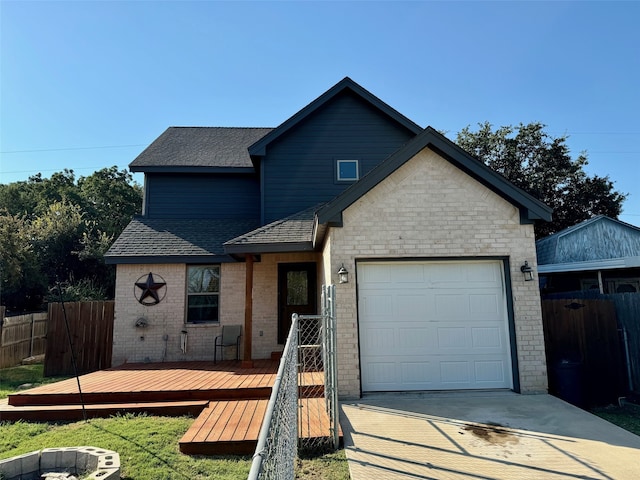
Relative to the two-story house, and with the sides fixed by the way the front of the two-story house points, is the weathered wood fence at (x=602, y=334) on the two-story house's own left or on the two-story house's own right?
on the two-story house's own left

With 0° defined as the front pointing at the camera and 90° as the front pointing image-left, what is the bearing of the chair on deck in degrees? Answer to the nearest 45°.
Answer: approximately 45°

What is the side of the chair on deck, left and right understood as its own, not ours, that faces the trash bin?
left

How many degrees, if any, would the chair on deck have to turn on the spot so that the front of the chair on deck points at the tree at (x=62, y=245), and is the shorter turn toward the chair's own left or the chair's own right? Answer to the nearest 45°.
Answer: approximately 90° to the chair's own right

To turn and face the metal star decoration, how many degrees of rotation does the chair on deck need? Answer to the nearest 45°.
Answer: approximately 45° to its right

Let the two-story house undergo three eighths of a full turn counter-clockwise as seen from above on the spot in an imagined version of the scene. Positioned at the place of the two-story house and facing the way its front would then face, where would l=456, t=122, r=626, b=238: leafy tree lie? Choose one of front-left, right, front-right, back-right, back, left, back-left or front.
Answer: front

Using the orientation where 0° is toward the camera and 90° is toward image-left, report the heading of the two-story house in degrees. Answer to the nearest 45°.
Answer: approximately 0°

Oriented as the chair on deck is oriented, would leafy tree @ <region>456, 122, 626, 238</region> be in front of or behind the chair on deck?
behind

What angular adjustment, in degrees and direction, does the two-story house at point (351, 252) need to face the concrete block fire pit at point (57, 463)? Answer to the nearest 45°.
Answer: approximately 45° to its right

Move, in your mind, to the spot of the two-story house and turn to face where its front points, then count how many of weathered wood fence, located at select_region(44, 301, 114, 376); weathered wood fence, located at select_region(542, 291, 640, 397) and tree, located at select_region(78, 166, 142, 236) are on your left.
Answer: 1

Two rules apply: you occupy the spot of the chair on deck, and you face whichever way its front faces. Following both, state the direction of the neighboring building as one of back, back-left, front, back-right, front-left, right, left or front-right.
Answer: back-left

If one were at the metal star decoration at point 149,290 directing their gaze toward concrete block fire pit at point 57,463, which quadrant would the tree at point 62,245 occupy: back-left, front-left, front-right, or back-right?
back-right

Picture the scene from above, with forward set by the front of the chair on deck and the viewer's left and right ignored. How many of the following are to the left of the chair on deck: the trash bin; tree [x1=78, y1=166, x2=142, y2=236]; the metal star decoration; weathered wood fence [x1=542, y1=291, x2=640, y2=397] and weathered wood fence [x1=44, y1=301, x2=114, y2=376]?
2

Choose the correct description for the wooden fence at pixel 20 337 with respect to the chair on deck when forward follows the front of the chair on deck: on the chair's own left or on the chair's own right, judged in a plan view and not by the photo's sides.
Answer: on the chair's own right

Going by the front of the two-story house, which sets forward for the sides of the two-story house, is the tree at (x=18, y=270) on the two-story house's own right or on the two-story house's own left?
on the two-story house's own right
